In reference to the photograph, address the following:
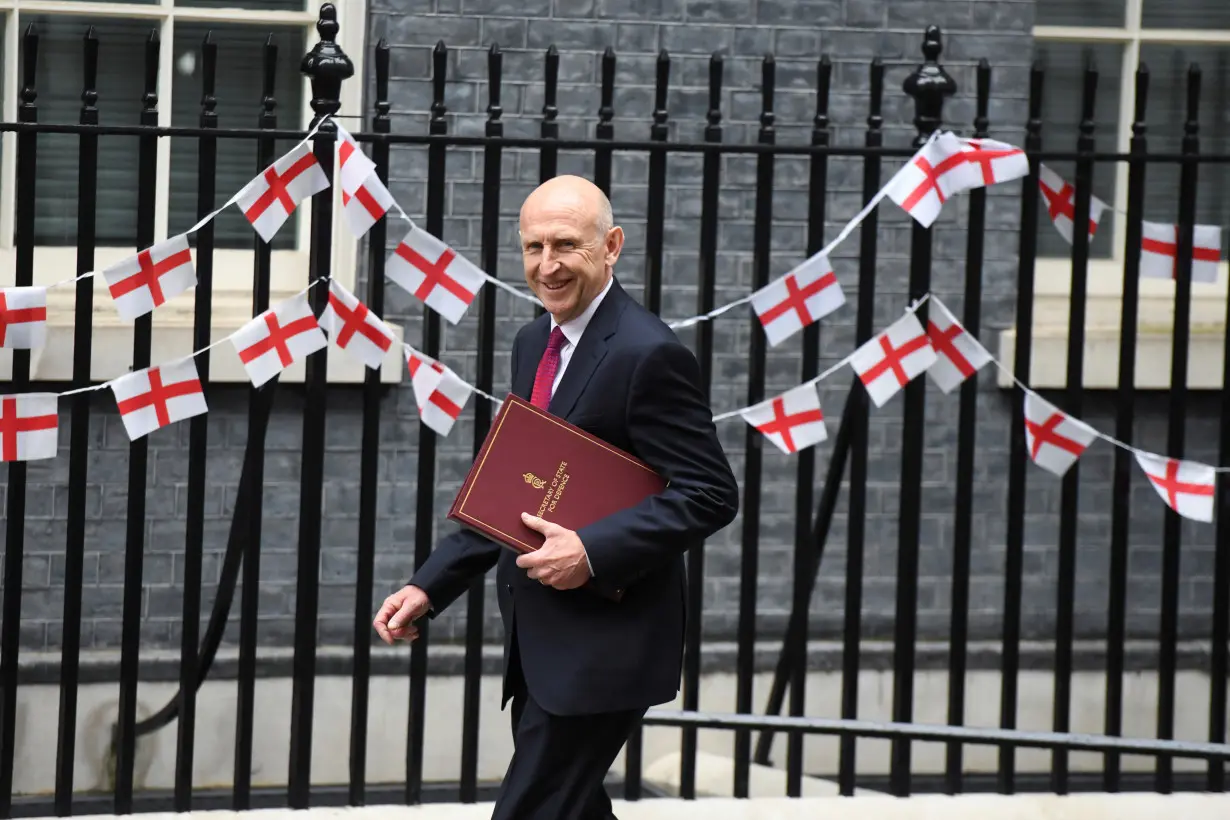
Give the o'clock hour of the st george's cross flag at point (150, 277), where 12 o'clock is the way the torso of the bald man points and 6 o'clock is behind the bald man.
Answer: The st george's cross flag is roughly at 3 o'clock from the bald man.

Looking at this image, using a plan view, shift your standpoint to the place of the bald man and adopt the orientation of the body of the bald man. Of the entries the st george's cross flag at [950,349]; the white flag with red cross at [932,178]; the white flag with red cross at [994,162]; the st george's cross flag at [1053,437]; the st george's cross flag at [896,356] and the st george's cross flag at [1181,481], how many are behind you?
6

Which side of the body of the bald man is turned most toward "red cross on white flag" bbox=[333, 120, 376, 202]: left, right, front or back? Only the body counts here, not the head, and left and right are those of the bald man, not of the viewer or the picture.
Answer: right

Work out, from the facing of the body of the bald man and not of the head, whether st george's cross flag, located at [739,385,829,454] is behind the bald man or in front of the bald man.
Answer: behind

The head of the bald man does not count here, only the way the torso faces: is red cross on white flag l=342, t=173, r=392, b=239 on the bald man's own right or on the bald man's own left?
on the bald man's own right

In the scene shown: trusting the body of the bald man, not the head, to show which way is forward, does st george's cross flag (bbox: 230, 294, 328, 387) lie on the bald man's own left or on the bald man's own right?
on the bald man's own right

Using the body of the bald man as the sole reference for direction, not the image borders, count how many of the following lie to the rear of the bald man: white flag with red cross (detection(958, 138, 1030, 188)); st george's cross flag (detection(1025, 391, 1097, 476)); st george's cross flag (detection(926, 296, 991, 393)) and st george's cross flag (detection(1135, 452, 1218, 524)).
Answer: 4

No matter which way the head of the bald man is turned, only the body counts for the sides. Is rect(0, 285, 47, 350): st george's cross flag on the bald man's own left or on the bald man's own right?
on the bald man's own right

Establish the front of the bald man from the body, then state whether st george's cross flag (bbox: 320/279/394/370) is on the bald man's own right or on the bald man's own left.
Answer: on the bald man's own right

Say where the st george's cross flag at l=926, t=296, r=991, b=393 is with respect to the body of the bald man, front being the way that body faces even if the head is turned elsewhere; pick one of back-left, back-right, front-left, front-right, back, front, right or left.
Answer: back

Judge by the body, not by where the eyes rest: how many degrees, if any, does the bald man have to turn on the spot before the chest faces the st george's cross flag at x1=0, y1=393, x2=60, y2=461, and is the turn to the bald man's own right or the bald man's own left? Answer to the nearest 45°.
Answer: approximately 90° to the bald man's own right

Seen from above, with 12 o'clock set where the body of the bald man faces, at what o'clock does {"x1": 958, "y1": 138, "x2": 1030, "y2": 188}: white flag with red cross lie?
The white flag with red cross is roughly at 6 o'clock from the bald man.

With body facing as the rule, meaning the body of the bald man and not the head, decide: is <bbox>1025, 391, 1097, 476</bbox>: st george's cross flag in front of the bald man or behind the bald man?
behind

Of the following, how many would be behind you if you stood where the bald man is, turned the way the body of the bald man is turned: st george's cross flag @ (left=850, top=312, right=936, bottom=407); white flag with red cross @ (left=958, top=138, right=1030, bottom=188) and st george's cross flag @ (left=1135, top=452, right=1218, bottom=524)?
3
